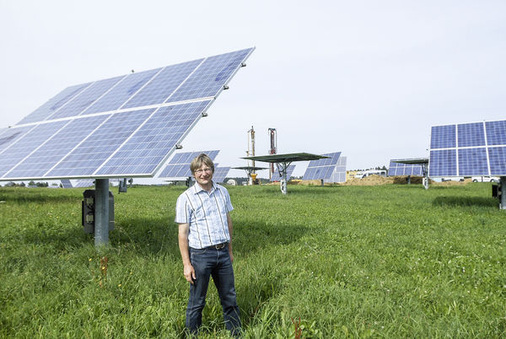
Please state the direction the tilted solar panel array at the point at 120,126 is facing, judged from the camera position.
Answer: facing the viewer and to the left of the viewer

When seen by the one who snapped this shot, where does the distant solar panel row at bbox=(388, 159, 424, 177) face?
facing the viewer

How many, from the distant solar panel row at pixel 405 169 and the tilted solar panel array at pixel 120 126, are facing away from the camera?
0

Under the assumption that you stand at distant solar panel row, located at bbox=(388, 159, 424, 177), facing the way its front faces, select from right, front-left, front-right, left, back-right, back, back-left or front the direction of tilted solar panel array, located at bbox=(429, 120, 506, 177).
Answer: front

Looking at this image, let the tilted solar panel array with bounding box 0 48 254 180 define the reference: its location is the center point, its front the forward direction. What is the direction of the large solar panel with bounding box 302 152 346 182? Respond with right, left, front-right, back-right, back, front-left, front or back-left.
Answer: back

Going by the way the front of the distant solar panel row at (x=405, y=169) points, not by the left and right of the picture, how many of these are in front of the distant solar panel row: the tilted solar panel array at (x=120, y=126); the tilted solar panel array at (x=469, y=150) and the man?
3

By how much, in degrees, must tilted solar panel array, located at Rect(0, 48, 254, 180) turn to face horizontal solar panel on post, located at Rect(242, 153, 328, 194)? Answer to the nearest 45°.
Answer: approximately 180°

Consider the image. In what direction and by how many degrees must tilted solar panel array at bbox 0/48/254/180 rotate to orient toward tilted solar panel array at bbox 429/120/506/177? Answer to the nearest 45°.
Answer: approximately 135° to its left

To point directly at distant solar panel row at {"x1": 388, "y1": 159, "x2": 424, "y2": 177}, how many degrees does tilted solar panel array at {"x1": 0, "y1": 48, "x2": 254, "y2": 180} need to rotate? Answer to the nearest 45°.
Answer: approximately 180°

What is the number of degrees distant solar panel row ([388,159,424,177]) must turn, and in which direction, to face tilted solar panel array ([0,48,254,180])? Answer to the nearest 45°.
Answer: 0° — it already faces it
